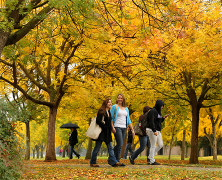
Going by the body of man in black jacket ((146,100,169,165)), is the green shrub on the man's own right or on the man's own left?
on the man's own right

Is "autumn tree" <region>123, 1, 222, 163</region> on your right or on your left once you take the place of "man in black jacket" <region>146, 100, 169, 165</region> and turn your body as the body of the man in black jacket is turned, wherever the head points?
on your left

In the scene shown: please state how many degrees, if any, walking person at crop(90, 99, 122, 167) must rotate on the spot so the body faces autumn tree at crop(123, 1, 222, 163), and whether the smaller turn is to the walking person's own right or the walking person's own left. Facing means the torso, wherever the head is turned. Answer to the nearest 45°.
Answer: approximately 45° to the walking person's own left

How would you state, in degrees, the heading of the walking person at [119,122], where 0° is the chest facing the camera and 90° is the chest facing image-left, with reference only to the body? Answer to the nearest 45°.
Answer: approximately 0°

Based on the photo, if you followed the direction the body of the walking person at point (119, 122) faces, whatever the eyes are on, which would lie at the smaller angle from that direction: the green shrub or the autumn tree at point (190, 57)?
the green shrub
